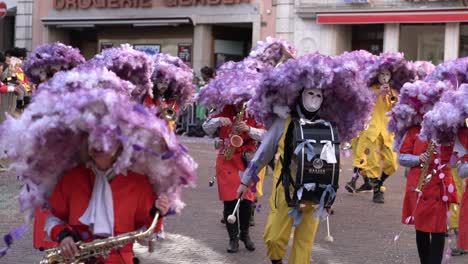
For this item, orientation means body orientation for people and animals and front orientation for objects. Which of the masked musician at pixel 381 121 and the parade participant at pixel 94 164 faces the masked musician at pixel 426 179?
the masked musician at pixel 381 121

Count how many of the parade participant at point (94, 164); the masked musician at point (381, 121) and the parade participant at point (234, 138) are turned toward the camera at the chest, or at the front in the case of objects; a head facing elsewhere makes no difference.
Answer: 3

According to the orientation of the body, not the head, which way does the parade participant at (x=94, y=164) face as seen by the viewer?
toward the camera

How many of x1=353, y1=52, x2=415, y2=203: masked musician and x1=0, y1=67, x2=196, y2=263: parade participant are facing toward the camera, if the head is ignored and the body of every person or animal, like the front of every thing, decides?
2

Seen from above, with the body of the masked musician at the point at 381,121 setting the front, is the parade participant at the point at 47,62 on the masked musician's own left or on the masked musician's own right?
on the masked musician's own right

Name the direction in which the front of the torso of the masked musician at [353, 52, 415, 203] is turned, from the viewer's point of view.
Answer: toward the camera
